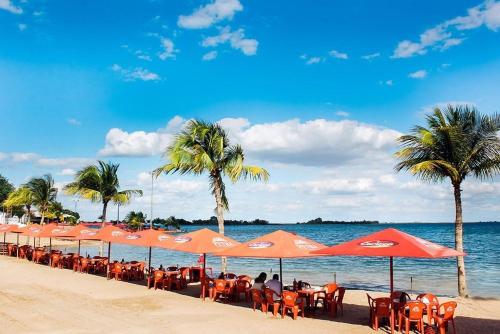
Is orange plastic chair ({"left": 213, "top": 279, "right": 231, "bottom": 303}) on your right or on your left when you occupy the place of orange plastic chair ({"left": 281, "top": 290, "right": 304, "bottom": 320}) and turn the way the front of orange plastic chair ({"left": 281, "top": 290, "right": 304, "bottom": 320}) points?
on your left

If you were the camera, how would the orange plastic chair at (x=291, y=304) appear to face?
facing away from the viewer and to the right of the viewer

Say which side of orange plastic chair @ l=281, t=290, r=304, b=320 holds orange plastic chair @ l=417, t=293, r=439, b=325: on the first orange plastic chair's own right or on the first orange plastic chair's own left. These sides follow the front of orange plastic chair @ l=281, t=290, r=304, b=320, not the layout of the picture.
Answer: on the first orange plastic chair's own right

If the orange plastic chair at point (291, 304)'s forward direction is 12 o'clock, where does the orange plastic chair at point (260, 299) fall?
the orange plastic chair at point (260, 299) is roughly at 9 o'clock from the orange plastic chair at point (291, 304).

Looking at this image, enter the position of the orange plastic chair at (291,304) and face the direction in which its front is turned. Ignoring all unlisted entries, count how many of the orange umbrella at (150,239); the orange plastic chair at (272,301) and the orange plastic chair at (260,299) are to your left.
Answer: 3

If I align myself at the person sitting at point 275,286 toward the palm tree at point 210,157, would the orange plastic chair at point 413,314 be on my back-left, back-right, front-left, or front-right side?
back-right

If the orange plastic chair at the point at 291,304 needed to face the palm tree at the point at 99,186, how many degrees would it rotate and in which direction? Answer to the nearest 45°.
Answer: approximately 90° to its left

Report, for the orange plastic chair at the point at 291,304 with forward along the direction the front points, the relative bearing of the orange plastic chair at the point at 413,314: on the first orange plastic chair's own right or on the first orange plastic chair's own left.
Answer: on the first orange plastic chair's own right

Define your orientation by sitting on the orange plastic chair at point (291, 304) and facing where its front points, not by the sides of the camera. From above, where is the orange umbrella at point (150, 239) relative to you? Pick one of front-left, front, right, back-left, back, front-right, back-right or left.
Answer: left

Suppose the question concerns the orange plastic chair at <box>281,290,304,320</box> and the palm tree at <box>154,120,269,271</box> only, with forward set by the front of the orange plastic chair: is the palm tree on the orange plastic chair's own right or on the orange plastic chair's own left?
on the orange plastic chair's own left

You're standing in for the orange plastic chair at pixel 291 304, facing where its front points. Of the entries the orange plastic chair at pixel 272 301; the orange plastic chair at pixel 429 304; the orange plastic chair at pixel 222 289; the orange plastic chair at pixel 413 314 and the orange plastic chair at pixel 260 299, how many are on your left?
3
